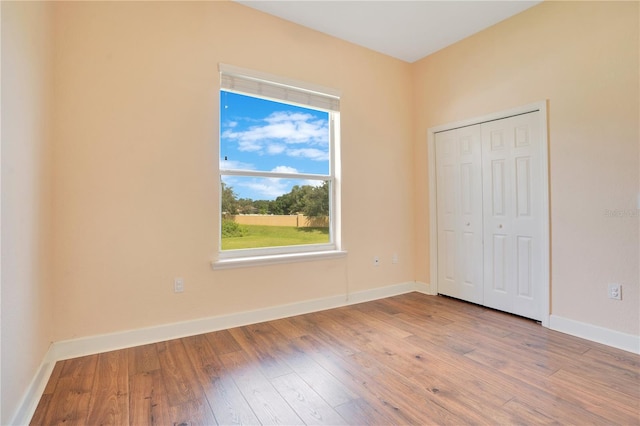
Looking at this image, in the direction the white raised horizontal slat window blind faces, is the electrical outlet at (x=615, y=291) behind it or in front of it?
in front

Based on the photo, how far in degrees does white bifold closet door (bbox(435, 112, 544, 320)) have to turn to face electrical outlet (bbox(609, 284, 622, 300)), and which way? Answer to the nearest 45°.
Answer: approximately 90° to its left

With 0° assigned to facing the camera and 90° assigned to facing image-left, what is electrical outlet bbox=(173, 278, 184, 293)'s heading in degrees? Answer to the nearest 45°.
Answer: approximately 0°

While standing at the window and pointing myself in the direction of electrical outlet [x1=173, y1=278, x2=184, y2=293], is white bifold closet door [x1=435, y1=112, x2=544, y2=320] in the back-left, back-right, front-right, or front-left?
back-left

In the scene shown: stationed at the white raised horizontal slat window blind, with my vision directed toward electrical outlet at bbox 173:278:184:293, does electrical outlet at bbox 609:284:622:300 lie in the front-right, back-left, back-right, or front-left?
back-left

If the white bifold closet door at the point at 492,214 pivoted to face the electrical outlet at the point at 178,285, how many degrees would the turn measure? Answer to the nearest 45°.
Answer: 0° — it already faces it

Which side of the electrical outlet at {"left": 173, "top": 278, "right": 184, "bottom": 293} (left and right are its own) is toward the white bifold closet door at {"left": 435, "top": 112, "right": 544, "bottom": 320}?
left

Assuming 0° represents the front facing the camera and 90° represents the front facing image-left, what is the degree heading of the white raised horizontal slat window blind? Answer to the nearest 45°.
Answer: approximately 315°

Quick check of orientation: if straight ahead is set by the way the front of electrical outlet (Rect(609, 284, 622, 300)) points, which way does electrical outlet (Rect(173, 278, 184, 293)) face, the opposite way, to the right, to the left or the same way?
to the left

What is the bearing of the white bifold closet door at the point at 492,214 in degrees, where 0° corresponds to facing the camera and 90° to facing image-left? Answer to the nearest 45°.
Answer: approximately 45°

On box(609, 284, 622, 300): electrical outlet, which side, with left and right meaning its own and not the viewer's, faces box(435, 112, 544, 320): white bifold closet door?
right

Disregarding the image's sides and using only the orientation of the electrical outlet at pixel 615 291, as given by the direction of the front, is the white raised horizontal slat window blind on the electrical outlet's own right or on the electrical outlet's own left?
on the electrical outlet's own right
